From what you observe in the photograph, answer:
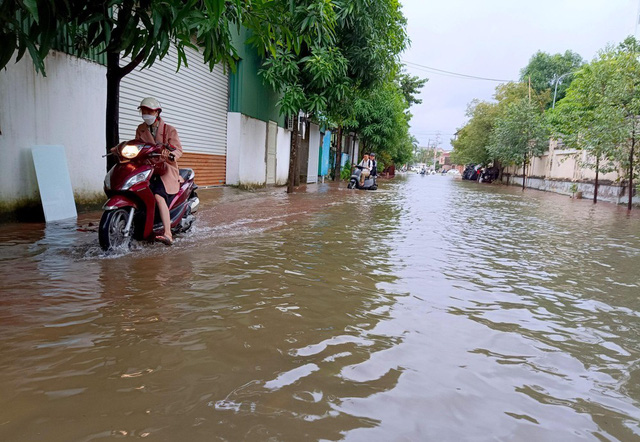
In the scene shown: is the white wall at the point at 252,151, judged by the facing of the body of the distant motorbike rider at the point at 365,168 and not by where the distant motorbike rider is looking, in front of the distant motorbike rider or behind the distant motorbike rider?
in front

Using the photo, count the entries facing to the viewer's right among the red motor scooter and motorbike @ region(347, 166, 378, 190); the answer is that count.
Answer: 0

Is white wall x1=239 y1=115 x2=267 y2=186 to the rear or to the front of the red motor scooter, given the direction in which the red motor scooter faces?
to the rear

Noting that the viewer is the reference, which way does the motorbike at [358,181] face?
facing the viewer and to the left of the viewer

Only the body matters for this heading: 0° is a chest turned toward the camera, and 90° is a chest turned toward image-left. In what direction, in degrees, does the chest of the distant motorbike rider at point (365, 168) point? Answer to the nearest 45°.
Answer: approximately 45°

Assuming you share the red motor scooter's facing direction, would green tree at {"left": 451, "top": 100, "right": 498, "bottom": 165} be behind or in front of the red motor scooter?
behind

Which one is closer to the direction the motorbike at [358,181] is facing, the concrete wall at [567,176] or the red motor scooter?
the red motor scooter

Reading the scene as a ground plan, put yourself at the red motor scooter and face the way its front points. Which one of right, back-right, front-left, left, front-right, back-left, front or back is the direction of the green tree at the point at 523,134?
back
